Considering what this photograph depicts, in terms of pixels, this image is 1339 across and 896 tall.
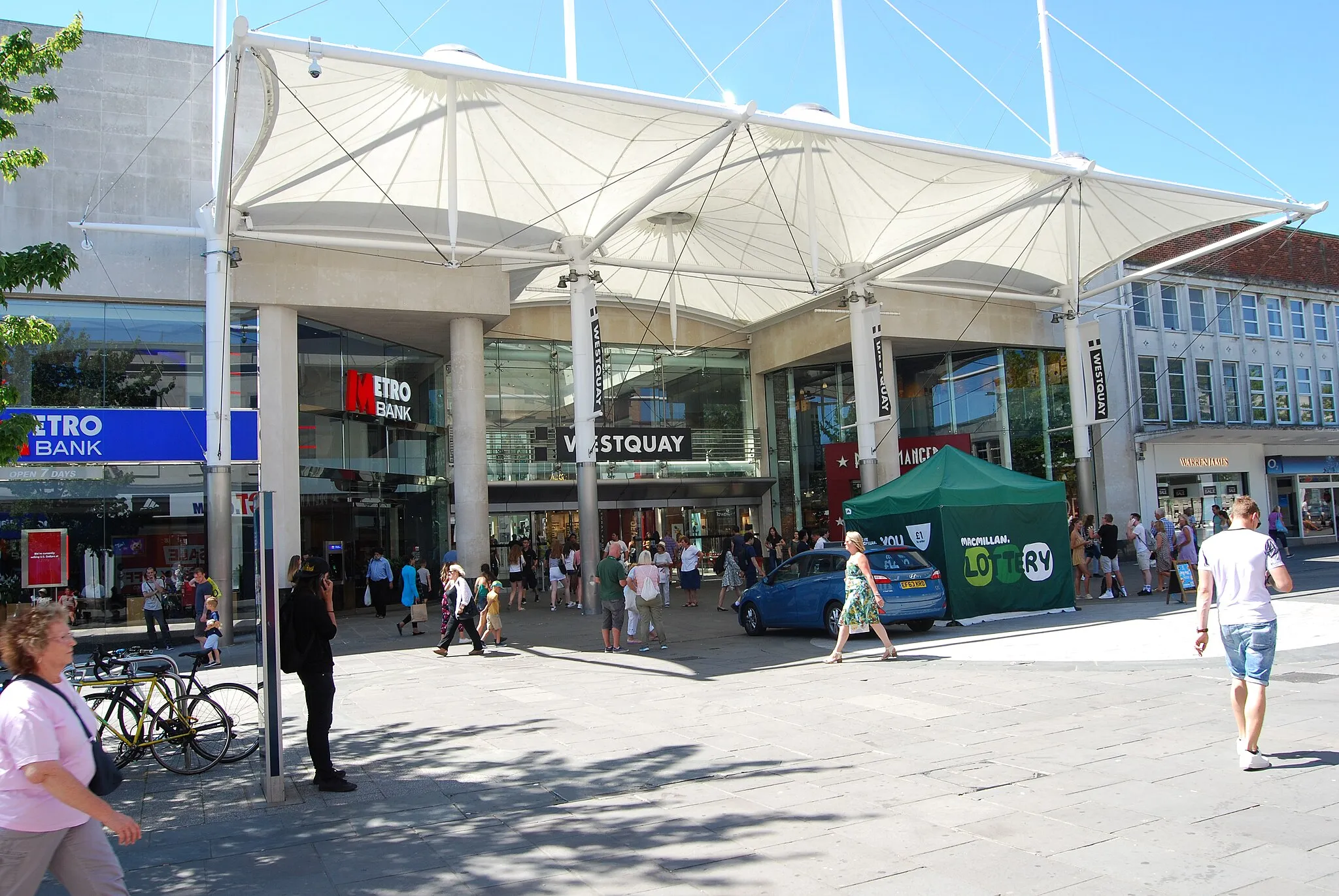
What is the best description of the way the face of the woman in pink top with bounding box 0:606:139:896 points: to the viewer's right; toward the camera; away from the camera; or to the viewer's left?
to the viewer's right

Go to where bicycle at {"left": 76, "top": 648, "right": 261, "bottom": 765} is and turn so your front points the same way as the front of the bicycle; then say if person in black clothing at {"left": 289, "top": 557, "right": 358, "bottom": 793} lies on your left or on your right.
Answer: on your left

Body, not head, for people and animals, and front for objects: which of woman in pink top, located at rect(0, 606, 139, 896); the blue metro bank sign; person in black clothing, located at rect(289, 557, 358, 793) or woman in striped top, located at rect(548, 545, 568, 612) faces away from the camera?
the woman in striped top

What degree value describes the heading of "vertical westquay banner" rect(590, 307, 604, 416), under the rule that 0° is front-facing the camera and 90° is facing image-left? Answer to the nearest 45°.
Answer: approximately 45°

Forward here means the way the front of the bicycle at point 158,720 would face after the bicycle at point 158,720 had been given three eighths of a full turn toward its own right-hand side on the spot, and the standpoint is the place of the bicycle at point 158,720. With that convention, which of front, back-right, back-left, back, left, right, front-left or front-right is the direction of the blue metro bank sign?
front-left

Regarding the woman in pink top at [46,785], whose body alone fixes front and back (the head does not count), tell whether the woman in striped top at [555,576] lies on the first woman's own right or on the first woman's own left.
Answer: on the first woman's own left

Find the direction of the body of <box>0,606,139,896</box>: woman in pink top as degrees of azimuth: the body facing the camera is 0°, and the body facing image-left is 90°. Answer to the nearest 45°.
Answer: approximately 270°

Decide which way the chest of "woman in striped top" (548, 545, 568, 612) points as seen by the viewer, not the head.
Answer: away from the camera

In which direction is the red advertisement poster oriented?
toward the camera

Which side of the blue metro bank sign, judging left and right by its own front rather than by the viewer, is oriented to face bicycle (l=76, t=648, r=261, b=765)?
front

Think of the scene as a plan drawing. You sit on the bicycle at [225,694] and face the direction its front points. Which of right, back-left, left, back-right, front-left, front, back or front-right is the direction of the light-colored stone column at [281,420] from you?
right

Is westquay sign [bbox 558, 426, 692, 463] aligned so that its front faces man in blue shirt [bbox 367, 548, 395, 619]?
no

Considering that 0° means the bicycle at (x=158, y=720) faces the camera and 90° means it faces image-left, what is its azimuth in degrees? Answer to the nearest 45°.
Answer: approximately 90°

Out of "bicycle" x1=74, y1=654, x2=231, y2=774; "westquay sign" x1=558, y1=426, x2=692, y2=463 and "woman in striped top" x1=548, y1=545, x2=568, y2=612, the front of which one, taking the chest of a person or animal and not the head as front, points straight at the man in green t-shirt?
the westquay sign

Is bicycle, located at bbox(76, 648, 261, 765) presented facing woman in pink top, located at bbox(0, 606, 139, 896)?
no

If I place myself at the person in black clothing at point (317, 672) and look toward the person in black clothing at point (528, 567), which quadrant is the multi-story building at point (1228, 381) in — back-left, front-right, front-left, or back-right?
front-right

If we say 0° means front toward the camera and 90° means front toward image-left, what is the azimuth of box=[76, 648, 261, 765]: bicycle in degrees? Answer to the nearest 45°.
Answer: approximately 90°

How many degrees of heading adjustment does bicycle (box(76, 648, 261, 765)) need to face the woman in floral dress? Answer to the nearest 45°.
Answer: approximately 180°
